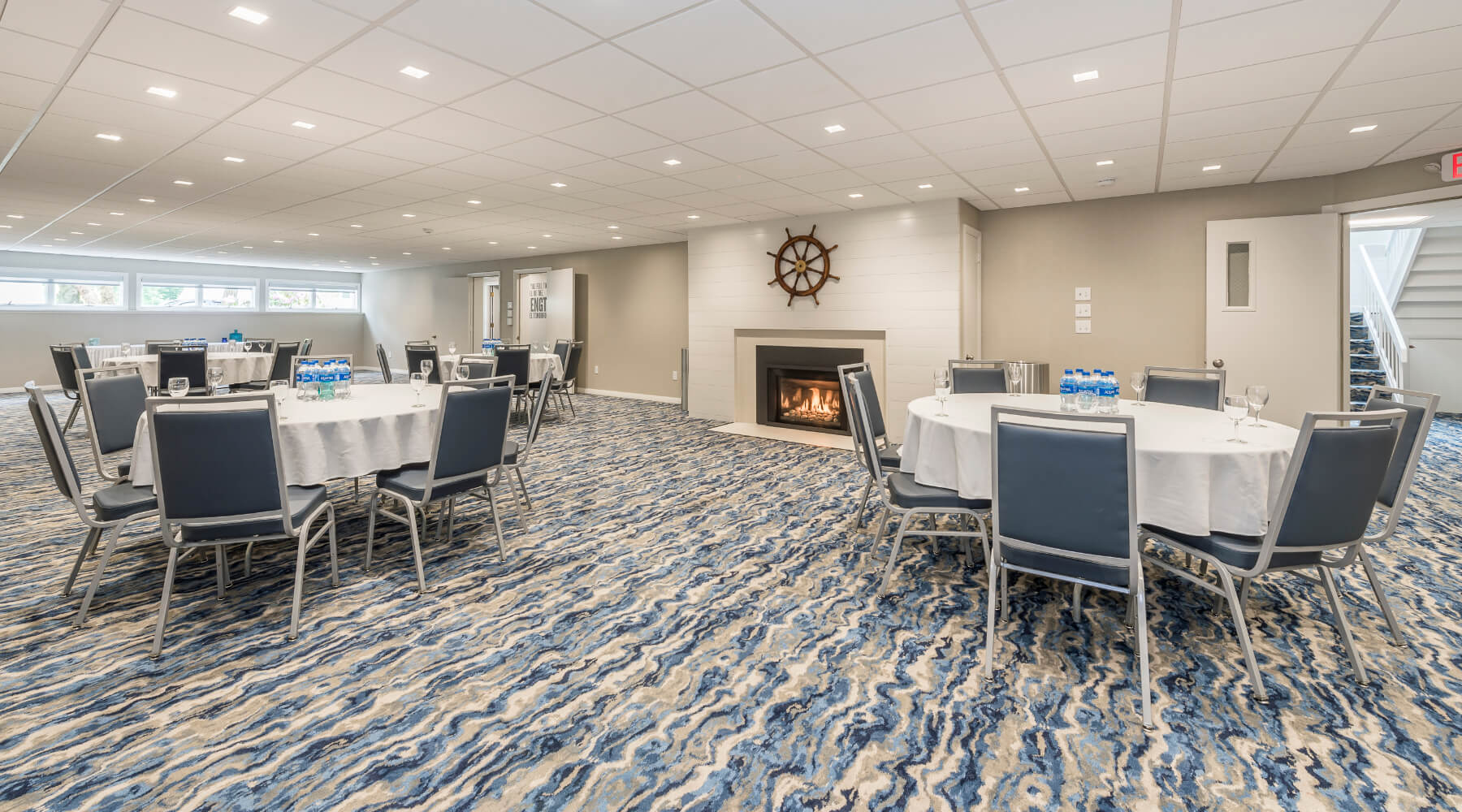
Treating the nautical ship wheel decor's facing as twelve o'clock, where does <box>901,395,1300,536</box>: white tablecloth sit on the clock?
The white tablecloth is roughly at 10 o'clock from the nautical ship wheel decor.

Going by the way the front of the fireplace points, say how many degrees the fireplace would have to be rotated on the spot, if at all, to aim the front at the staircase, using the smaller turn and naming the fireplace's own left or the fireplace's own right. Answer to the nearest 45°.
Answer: approximately 135° to the fireplace's own left

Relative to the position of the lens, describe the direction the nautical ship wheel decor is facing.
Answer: facing the viewer and to the left of the viewer

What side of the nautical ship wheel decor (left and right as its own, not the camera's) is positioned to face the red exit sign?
left

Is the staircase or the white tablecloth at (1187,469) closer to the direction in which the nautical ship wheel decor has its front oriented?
the white tablecloth

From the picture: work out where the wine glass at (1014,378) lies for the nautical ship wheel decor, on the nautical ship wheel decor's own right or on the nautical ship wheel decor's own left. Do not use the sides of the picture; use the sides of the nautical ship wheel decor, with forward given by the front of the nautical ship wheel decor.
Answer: on the nautical ship wheel decor's own left

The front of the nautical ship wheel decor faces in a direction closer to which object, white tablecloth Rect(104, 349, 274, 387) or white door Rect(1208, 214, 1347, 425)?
the white tablecloth

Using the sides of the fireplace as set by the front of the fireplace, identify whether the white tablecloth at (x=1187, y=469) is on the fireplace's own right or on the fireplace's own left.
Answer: on the fireplace's own left

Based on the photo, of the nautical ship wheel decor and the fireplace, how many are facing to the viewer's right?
0

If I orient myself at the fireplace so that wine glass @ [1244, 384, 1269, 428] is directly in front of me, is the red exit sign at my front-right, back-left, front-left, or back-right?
front-left

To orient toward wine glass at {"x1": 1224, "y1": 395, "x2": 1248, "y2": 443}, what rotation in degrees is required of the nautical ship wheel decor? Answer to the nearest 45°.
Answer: approximately 45° to its left

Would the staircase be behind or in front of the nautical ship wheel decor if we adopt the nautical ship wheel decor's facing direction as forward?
behind
